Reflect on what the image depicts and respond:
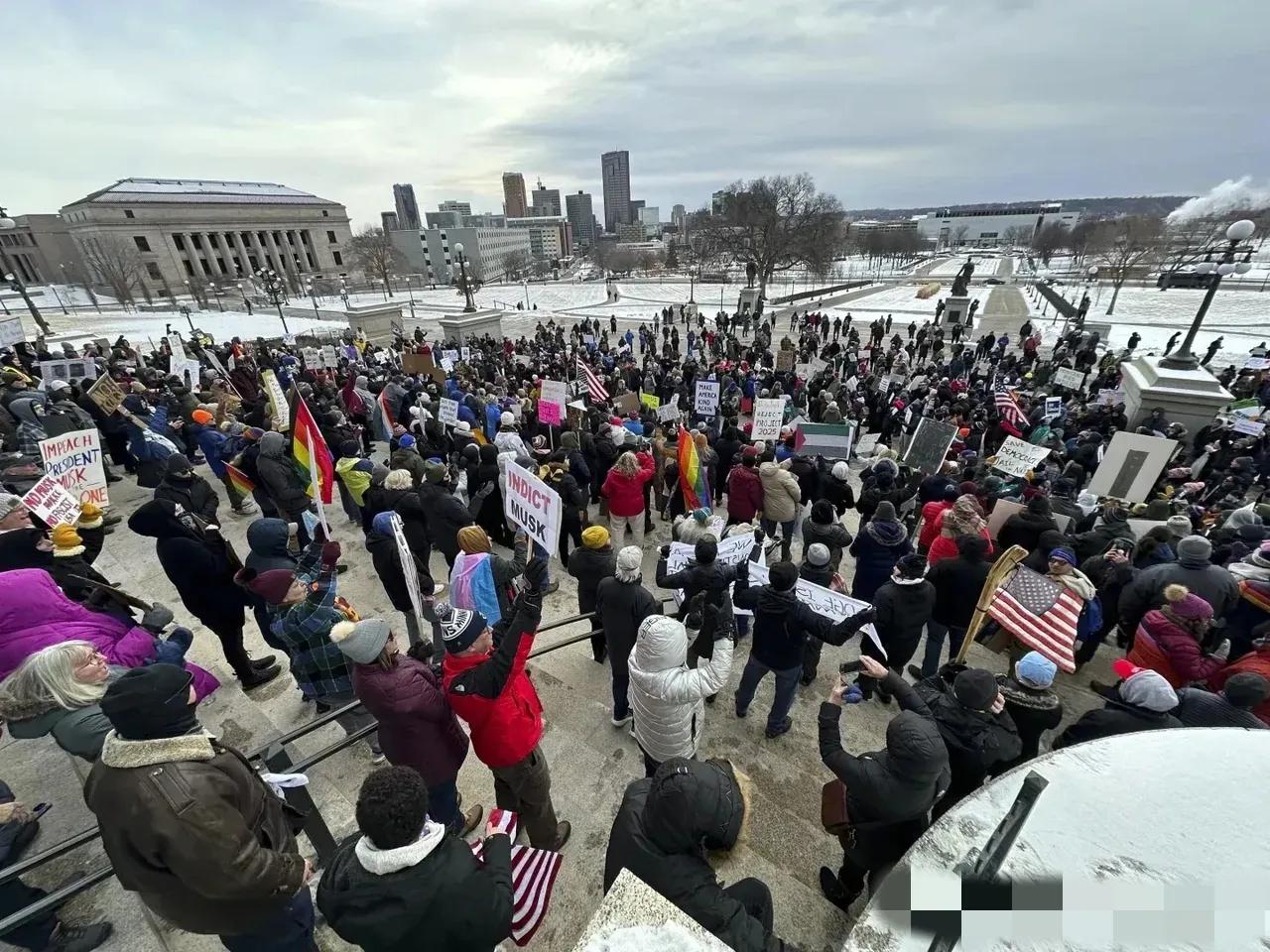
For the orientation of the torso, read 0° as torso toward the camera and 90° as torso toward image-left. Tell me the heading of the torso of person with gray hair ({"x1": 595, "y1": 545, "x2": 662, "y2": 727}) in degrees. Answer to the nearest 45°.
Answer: approximately 180°

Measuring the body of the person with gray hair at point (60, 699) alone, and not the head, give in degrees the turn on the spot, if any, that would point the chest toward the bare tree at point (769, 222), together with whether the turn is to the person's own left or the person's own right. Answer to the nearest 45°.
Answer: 0° — they already face it

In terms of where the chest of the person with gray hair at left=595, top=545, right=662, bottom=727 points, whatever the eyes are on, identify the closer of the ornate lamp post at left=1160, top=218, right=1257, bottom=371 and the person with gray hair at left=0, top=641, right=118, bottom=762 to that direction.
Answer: the ornate lamp post

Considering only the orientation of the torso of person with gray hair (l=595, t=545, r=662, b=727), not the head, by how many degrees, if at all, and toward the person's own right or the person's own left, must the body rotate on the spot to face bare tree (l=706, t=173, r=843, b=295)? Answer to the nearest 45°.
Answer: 0° — they already face it

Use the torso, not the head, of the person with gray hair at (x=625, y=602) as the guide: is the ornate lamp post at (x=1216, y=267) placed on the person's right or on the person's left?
on the person's right

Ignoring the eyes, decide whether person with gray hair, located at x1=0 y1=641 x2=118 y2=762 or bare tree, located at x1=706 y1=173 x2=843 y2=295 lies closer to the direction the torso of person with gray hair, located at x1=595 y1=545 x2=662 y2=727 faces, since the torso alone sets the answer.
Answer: the bare tree

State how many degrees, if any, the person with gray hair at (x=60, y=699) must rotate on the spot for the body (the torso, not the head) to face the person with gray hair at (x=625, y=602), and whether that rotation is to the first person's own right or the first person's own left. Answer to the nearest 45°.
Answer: approximately 45° to the first person's own right

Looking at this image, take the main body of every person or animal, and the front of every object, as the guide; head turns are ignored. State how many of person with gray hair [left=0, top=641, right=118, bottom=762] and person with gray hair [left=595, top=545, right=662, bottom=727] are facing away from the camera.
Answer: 1

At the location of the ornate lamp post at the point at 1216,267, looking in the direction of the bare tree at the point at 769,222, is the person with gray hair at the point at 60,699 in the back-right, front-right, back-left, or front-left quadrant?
back-left

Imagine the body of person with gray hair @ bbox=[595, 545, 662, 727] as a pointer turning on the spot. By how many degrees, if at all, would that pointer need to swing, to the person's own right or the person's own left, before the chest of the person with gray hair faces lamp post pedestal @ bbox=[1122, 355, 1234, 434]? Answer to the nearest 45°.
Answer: approximately 45° to the person's own right

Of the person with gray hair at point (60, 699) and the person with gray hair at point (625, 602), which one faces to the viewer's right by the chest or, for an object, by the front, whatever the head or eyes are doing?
the person with gray hair at point (60, 699)

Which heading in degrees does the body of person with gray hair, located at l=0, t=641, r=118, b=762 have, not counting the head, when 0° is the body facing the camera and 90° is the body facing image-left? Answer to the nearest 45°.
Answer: approximately 270°

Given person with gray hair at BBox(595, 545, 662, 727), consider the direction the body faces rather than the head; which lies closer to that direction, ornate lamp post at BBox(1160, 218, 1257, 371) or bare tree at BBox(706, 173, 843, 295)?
the bare tree
